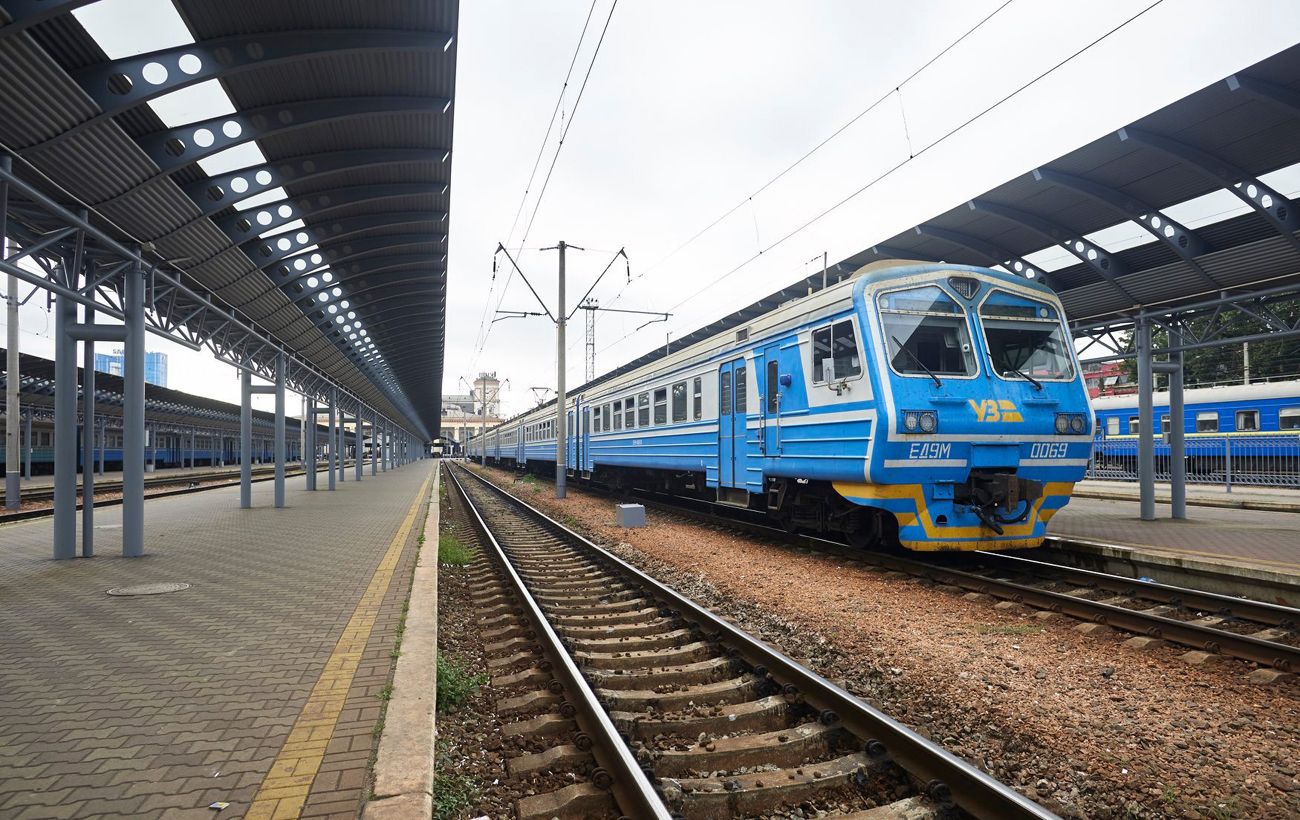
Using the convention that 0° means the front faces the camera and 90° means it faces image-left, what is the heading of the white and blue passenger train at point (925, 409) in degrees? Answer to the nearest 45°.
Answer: approximately 315°

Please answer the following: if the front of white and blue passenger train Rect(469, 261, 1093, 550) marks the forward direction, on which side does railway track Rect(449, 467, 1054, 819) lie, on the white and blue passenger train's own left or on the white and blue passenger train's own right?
on the white and blue passenger train's own right

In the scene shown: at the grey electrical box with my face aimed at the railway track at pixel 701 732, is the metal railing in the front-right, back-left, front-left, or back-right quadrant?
back-left

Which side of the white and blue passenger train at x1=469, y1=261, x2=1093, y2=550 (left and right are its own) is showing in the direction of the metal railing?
left

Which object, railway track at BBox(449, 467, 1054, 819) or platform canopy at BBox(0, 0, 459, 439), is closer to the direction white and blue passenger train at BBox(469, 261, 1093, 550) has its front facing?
the railway track

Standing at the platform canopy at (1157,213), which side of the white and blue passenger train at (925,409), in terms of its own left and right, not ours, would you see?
left
